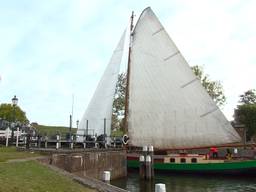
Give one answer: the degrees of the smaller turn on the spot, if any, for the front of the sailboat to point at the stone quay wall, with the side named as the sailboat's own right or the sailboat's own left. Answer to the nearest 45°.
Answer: approximately 45° to the sailboat's own left

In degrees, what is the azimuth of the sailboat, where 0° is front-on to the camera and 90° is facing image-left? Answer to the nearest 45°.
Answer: approximately 90°
